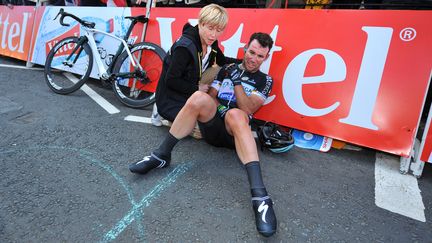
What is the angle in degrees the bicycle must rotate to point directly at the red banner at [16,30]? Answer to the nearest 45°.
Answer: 0° — it already faces it

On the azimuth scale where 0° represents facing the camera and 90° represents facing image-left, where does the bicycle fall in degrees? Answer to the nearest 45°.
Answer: approximately 135°

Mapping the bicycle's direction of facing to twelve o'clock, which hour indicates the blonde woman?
The blonde woman is roughly at 7 o'clock from the bicycle.

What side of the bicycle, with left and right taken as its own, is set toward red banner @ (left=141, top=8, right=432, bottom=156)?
back

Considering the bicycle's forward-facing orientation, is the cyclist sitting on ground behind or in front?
behind
